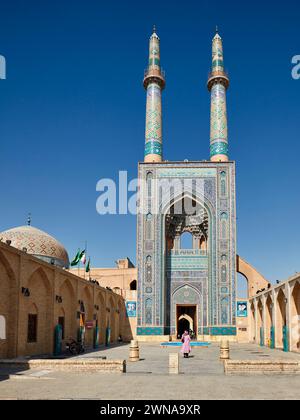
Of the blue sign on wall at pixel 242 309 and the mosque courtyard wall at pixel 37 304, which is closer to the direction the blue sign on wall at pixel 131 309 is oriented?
the mosque courtyard wall

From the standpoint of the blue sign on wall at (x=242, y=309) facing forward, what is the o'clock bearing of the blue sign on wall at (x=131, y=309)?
the blue sign on wall at (x=131, y=309) is roughly at 3 o'clock from the blue sign on wall at (x=242, y=309).

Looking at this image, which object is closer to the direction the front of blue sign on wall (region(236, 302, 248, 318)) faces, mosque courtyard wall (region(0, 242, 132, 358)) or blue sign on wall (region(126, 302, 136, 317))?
the mosque courtyard wall

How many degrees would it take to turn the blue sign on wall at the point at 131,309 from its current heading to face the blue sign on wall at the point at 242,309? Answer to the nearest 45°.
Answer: approximately 90° to its left

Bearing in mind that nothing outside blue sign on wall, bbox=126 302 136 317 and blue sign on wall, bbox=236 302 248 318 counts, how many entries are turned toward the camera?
2

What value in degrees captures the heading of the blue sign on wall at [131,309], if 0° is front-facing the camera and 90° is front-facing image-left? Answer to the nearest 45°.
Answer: approximately 0°
